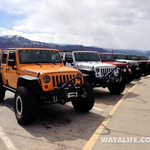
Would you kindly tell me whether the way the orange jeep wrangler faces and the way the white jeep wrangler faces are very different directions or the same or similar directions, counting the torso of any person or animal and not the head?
same or similar directions

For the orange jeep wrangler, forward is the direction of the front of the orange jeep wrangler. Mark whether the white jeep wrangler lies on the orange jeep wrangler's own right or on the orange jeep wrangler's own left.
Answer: on the orange jeep wrangler's own left

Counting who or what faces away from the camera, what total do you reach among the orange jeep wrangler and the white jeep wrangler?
0

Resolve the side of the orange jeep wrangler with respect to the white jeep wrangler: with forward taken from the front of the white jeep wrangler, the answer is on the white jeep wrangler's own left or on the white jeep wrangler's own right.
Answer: on the white jeep wrangler's own right
